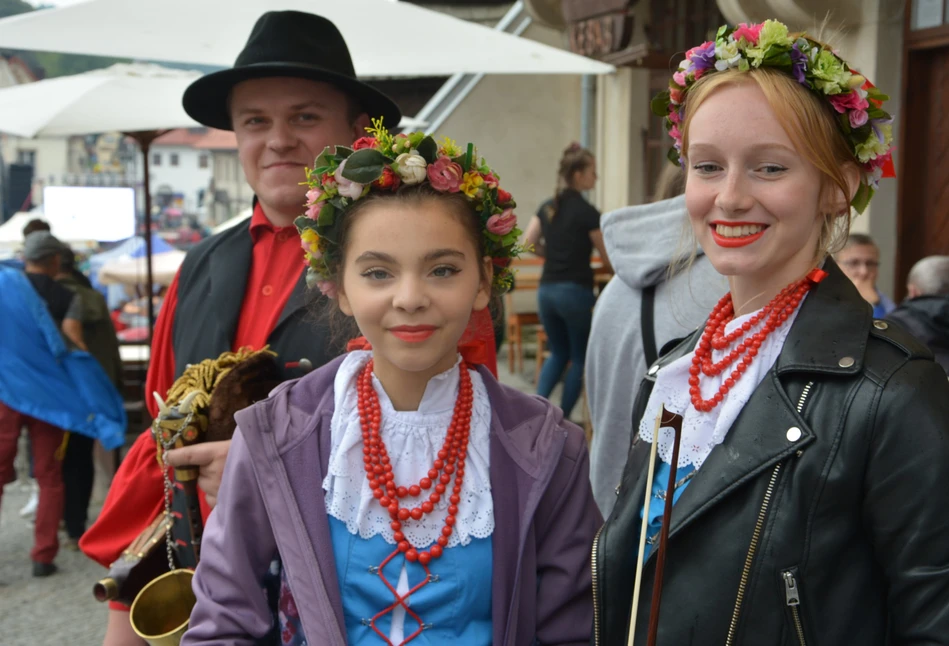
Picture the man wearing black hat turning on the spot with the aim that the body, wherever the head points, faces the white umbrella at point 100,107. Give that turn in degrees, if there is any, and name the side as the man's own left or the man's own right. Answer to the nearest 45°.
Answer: approximately 180°

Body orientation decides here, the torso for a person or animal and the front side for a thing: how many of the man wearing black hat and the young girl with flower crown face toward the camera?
2

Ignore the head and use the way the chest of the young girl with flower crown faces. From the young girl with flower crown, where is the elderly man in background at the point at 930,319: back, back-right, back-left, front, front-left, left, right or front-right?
back-left

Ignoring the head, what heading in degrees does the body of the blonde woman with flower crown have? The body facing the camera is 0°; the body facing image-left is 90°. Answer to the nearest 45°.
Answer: approximately 45°
